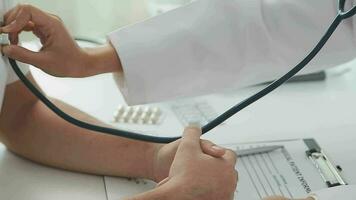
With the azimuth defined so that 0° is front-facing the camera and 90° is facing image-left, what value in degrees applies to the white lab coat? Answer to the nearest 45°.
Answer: approximately 90°
